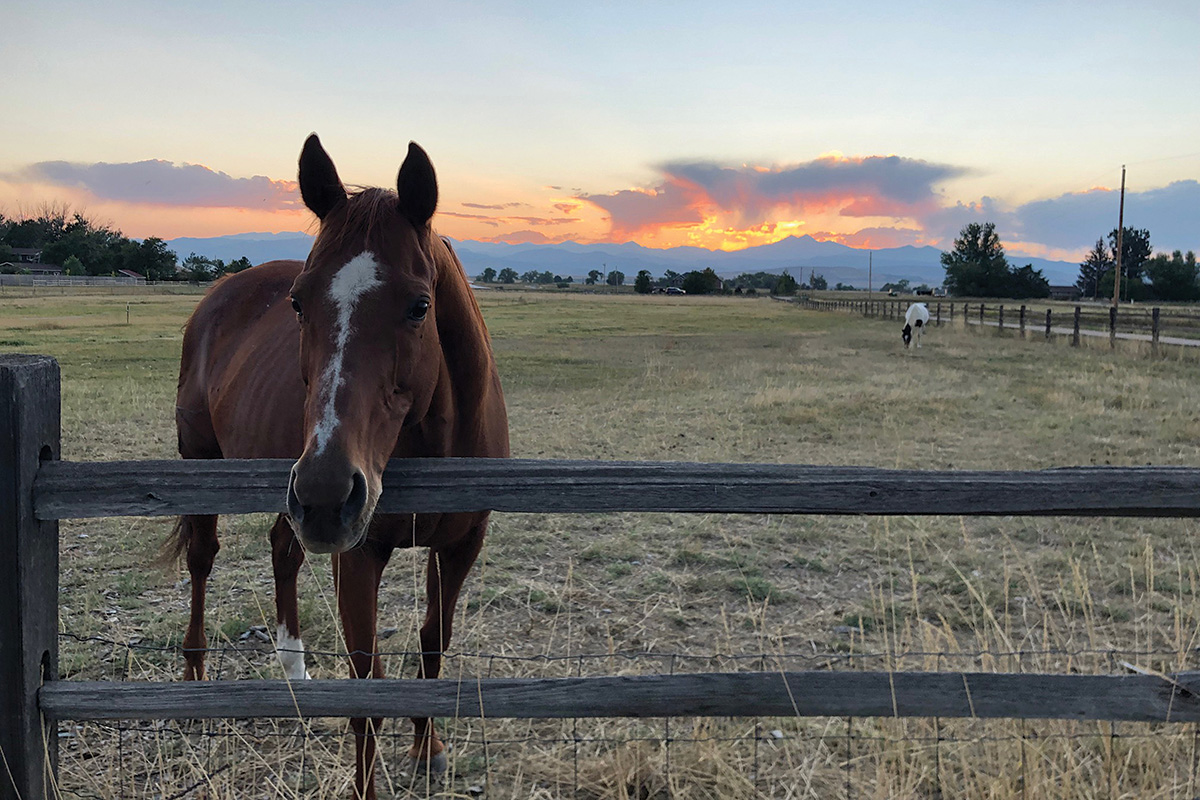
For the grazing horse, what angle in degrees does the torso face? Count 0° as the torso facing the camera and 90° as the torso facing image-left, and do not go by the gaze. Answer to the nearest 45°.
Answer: approximately 45°

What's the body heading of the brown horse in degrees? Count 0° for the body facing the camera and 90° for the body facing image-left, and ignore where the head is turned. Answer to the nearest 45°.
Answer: approximately 315°

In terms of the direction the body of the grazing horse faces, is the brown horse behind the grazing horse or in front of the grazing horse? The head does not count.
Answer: in front
